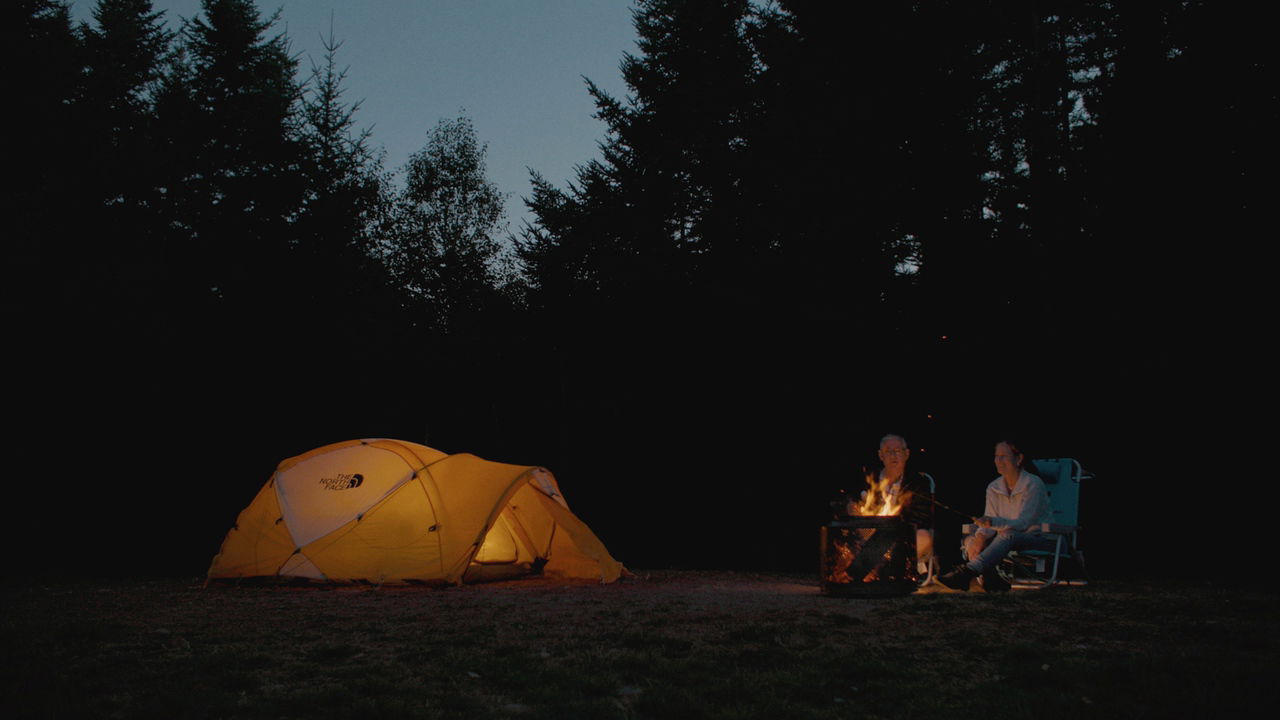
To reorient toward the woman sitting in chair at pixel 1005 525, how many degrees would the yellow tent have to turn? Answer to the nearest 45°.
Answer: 0° — it already faces them

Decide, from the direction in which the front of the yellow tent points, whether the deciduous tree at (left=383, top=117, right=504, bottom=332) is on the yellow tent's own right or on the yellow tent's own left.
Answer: on the yellow tent's own left

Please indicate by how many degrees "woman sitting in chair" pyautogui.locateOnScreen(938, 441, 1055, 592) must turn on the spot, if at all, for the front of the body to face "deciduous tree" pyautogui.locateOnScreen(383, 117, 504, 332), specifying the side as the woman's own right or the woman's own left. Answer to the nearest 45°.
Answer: approximately 90° to the woman's own right

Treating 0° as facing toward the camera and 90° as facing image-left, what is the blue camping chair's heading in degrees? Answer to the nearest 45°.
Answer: approximately 90°

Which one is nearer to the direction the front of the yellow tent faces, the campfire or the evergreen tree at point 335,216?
the campfire

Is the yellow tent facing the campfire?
yes

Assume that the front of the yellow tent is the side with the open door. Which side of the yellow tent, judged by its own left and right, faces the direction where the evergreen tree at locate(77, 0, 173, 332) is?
back

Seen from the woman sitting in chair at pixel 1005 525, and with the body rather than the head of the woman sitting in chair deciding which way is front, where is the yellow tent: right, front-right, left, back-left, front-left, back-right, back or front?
front-right

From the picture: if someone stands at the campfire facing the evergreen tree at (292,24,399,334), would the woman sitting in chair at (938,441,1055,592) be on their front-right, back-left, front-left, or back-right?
back-right
